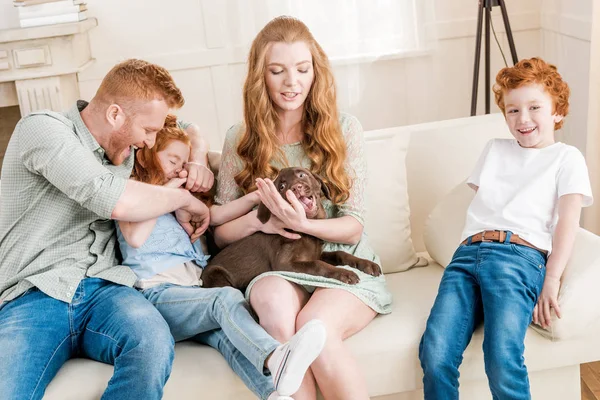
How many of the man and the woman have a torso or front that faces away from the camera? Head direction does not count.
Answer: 0

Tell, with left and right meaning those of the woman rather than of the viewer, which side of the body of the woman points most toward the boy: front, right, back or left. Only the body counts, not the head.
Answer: left

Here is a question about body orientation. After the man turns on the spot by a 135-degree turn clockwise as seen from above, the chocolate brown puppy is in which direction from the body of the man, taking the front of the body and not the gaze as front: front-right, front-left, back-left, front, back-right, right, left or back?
back

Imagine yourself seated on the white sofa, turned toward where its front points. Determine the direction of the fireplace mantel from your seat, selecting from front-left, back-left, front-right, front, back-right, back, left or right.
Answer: back-right

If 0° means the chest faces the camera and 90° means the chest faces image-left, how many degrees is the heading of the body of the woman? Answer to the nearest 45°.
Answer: approximately 0°

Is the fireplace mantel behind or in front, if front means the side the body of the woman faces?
behind

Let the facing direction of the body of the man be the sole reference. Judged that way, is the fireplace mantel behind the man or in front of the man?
behind

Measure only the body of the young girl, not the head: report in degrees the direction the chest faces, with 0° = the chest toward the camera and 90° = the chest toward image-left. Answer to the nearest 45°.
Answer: approximately 315°
